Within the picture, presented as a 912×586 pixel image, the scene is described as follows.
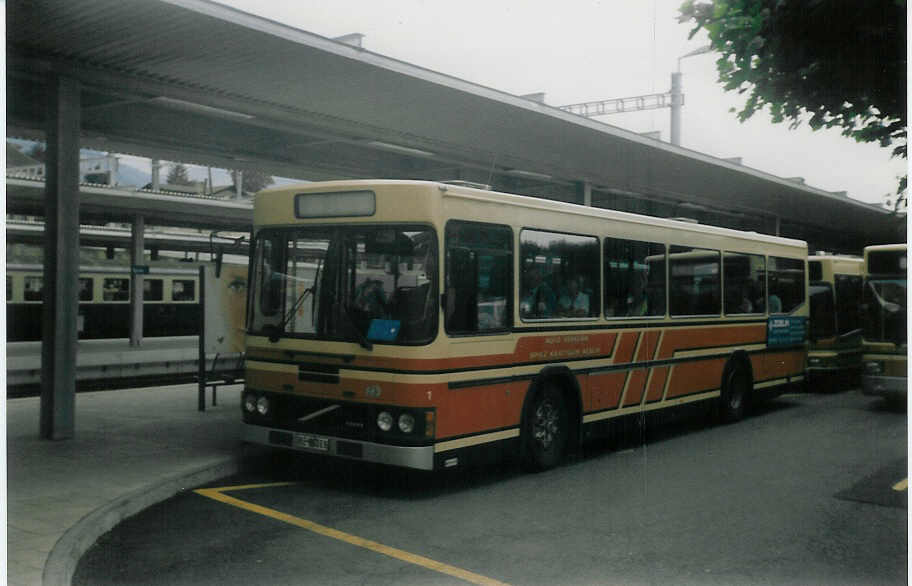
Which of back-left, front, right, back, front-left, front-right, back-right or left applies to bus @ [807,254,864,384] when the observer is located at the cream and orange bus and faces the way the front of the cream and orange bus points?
back

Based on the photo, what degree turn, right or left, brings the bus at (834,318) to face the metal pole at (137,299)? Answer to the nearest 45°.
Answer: approximately 45° to its right

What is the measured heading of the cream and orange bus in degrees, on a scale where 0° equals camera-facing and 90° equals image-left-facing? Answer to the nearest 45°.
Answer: approximately 45°

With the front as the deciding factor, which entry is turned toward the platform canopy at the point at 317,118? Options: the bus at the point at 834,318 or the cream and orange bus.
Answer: the bus

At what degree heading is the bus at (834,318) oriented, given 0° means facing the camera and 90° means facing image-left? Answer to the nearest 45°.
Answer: approximately 45°

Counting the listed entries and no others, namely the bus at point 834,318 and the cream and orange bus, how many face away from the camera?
0
